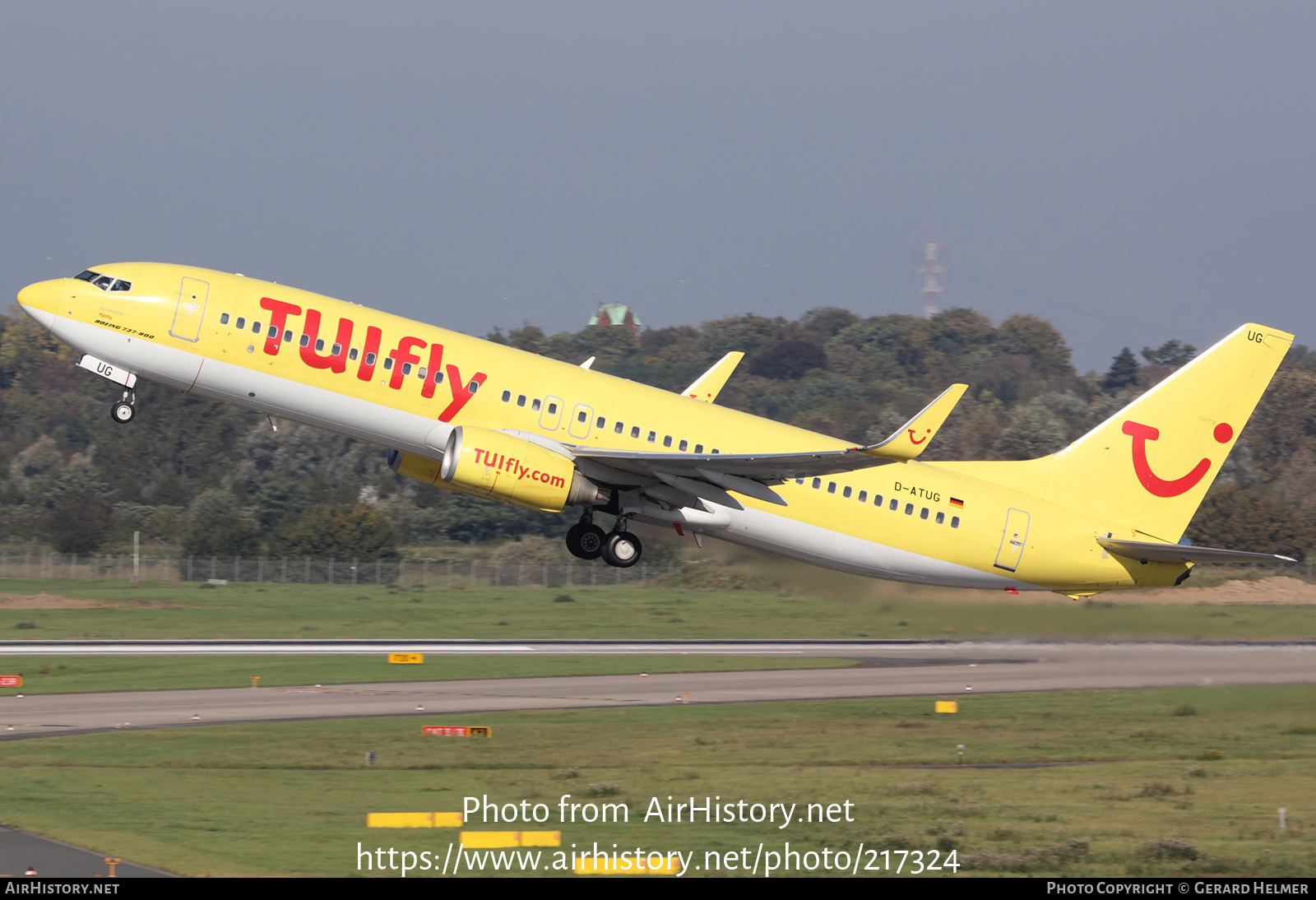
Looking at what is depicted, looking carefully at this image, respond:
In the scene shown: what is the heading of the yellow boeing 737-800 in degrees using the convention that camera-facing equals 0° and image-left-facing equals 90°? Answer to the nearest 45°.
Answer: approximately 90°
